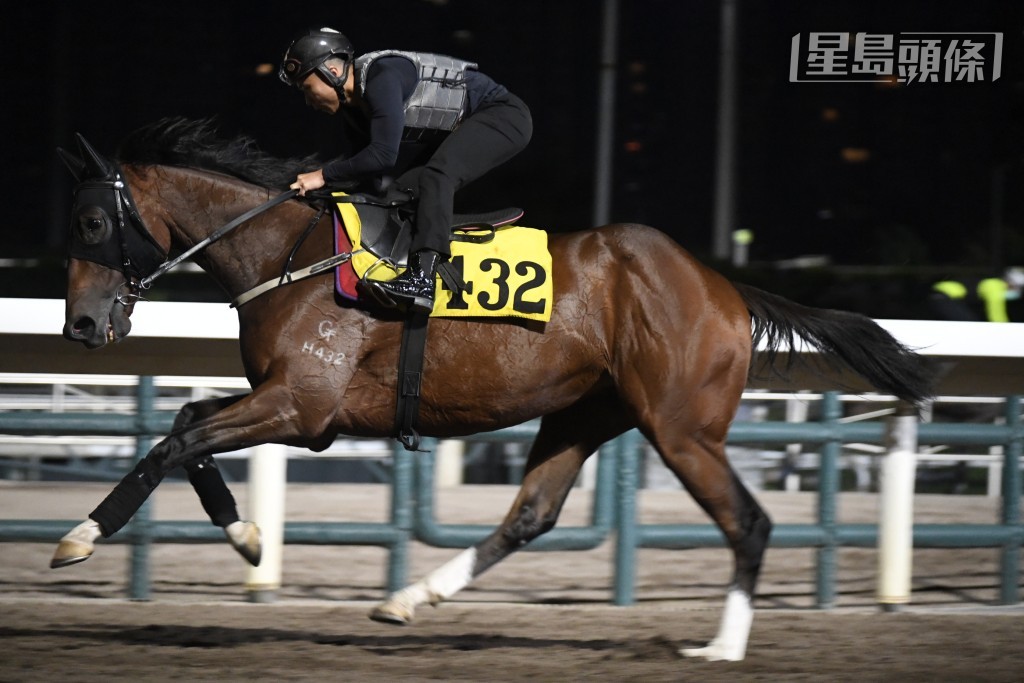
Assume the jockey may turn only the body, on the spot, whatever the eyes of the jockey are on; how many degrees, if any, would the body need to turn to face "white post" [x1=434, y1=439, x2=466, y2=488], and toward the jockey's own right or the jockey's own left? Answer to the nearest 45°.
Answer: approximately 90° to the jockey's own right

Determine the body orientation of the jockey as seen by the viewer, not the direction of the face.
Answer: to the viewer's left

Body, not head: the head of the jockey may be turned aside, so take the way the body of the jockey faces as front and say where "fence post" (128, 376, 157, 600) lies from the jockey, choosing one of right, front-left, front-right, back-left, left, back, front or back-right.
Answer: front-right

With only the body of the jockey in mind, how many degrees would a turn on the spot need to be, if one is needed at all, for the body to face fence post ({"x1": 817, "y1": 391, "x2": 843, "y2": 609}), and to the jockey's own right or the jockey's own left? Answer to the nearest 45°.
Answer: approximately 135° to the jockey's own right

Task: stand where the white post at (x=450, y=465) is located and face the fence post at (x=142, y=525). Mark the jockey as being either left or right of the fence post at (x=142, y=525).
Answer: left

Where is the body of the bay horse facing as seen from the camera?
to the viewer's left

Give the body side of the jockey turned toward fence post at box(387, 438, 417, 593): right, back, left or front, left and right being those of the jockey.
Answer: right

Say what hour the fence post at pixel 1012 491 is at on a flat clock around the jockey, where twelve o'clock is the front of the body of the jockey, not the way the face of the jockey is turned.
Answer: The fence post is roughly at 5 o'clock from the jockey.

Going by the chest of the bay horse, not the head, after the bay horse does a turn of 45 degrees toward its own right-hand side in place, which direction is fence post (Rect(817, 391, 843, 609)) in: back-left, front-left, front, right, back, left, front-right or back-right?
right
